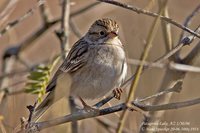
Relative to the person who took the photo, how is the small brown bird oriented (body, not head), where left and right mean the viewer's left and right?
facing the viewer and to the right of the viewer
